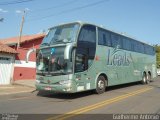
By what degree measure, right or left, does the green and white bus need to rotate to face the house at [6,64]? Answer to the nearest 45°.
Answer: approximately 90° to its right

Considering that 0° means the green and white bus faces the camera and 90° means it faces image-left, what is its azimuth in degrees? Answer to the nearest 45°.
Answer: approximately 45°
